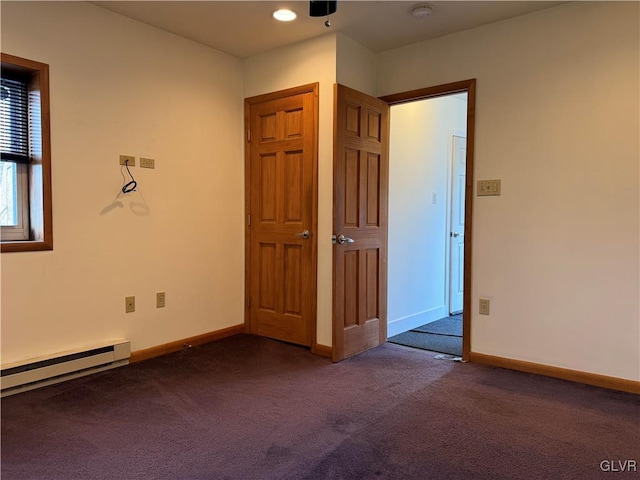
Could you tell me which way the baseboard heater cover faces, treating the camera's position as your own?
facing the viewer and to the right of the viewer

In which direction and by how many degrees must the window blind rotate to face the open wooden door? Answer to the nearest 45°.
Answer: approximately 45° to its left

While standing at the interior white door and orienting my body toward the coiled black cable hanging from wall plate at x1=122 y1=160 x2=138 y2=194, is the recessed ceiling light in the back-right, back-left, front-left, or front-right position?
front-left

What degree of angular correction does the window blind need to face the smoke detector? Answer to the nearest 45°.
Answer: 0° — it already faces it

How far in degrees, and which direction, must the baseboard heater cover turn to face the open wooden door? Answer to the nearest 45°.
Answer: approximately 45° to its left

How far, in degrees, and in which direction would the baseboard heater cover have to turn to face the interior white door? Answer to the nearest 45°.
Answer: approximately 45° to its left

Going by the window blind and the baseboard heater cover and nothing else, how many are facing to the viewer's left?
0
